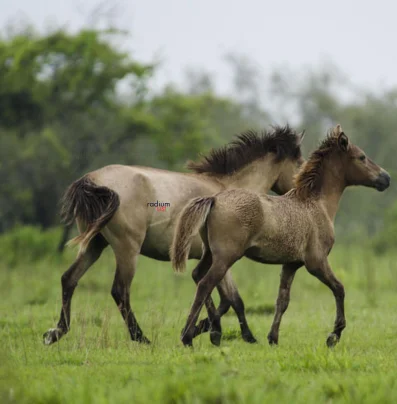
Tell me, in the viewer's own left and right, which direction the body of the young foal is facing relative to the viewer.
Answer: facing to the right of the viewer

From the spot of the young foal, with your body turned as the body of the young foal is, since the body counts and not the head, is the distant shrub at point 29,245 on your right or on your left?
on your left

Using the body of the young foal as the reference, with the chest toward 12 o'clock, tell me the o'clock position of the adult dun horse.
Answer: The adult dun horse is roughly at 7 o'clock from the young foal.
